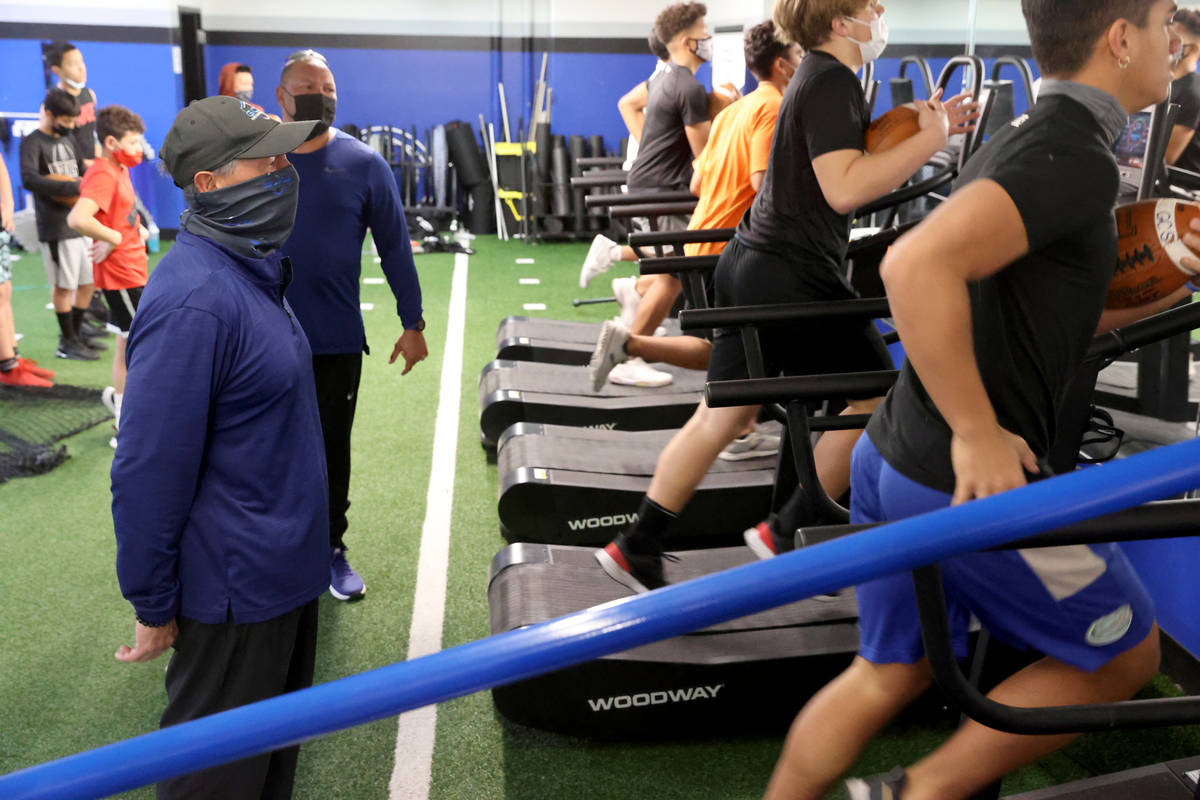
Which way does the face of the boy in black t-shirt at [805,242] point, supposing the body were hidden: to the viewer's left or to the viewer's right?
to the viewer's right

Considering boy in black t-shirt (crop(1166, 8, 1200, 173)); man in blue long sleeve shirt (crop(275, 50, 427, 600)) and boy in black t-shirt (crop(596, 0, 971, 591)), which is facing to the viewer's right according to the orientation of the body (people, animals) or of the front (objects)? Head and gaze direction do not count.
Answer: boy in black t-shirt (crop(596, 0, 971, 591))

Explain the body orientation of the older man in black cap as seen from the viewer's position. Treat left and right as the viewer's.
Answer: facing to the right of the viewer

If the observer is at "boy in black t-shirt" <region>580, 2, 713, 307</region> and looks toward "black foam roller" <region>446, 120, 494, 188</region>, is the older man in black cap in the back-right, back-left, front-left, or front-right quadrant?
back-left

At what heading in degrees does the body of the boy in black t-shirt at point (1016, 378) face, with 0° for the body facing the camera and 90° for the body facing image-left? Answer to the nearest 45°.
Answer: approximately 270°

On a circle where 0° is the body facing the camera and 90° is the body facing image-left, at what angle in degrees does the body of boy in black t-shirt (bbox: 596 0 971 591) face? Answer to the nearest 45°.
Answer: approximately 270°

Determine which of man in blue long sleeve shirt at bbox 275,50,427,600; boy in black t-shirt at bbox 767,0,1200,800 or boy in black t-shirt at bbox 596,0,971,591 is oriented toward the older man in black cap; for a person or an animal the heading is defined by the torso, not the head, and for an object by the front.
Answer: the man in blue long sleeve shirt
